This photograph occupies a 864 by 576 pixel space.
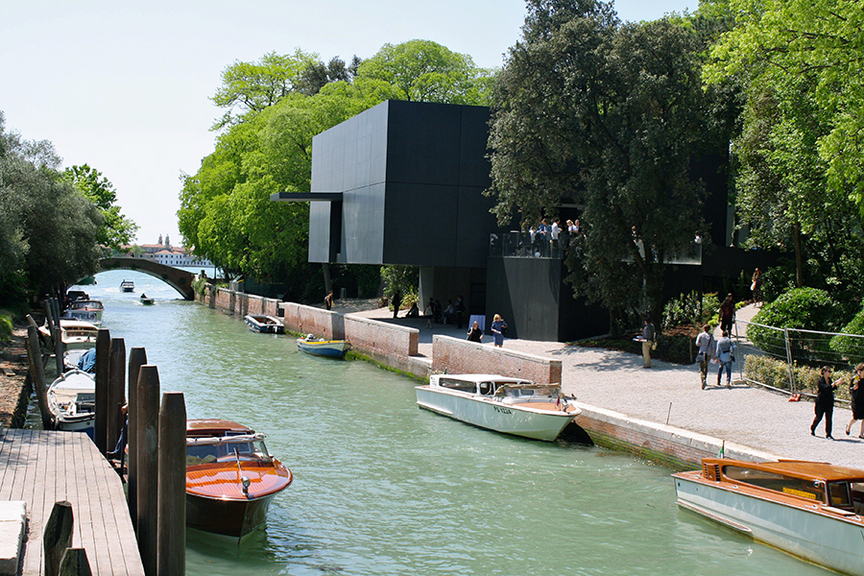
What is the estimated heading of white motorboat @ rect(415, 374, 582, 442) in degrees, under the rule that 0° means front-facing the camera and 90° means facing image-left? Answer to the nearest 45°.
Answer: approximately 315°

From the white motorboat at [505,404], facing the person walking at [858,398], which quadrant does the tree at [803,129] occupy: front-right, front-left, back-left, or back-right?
front-left

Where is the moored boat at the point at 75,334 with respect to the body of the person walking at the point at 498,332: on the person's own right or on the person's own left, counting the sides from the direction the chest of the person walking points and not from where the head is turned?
on the person's own right

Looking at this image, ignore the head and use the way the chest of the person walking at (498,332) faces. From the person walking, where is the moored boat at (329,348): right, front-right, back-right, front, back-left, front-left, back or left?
back-right

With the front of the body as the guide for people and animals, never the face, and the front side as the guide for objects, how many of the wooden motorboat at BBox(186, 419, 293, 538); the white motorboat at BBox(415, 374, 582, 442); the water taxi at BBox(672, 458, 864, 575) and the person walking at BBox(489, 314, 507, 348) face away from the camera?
0

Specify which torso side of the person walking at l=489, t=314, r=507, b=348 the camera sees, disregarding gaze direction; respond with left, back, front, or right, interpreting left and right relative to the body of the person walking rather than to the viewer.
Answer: front

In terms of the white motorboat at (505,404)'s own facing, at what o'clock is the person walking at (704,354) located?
The person walking is roughly at 10 o'clock from the white motorboat.
